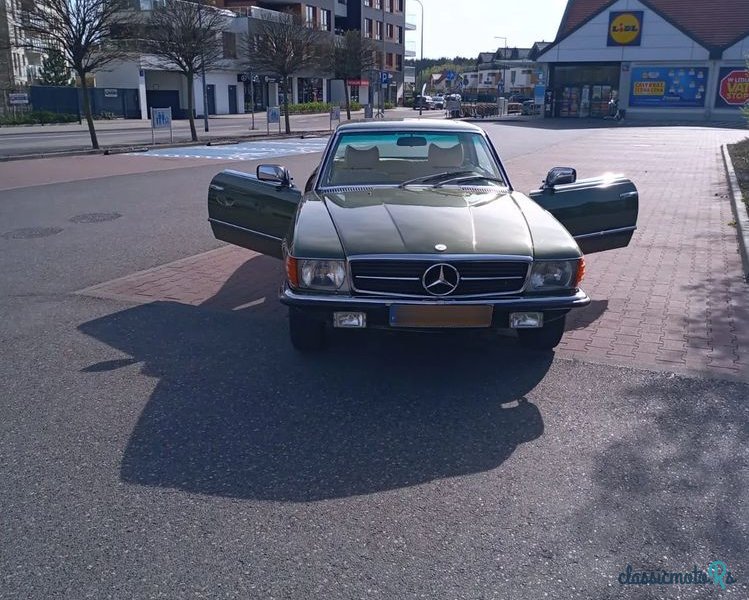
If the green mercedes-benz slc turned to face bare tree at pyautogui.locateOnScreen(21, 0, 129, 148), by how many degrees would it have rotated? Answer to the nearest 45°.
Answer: approximately 135° to its right

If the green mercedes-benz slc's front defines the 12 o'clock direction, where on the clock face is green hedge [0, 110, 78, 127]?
The green hedge is roughly at 5 o'clock from the green mercedes-benz slc.

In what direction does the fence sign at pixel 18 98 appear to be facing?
toward the camera

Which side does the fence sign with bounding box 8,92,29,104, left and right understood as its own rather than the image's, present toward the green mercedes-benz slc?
front

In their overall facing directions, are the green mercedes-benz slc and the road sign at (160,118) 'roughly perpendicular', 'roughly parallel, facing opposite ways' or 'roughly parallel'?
roughly parallel

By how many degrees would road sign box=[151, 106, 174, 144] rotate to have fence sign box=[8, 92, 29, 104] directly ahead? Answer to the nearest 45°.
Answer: approximately 180°

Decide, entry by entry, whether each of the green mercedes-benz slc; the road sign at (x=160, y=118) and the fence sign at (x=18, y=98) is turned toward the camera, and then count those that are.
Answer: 3

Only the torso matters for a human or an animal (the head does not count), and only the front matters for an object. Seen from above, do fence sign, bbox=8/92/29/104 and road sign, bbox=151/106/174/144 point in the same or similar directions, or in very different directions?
same or similar directions

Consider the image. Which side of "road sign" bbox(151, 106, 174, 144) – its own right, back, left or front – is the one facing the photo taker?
front

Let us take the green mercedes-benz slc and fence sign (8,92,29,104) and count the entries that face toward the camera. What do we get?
2

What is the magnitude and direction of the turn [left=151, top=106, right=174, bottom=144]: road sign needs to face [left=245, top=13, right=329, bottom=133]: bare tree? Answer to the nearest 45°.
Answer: approximately 135° to its left

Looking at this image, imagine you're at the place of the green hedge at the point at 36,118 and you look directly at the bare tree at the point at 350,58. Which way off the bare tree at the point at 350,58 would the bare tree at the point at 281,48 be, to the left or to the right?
right

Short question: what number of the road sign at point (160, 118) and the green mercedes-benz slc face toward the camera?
2

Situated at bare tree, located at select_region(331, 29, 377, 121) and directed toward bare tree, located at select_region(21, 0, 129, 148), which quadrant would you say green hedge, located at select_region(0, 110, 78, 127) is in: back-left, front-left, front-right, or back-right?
front-right

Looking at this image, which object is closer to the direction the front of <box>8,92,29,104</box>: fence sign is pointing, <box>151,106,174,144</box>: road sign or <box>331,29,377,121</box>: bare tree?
the road sign

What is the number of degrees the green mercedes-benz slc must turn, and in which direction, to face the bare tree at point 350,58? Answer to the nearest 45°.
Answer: approximately 180°
